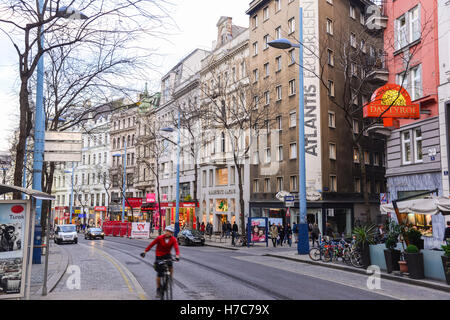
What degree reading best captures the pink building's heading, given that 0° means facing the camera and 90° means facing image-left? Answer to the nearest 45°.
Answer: approximately 45°

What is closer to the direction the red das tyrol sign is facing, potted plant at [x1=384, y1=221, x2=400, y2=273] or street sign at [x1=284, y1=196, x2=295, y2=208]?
the potted plant

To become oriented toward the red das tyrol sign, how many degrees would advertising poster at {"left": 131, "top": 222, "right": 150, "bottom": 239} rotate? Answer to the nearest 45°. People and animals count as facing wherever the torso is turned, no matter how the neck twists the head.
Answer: approximately 45° to its left

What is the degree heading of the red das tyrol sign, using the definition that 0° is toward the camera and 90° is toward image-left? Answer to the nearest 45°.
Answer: approximately 0°

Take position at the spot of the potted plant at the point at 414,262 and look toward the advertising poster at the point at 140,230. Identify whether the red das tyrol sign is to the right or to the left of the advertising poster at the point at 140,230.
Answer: right

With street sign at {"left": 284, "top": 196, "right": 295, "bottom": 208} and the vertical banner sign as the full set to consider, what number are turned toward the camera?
2

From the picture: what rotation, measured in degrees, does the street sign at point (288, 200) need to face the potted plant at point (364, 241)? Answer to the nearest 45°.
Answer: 0° — it already faces it

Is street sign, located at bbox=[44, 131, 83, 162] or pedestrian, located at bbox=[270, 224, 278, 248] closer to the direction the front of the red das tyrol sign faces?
the street sign

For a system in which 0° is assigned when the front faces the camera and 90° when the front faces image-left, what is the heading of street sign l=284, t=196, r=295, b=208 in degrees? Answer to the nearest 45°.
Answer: approximately 0°

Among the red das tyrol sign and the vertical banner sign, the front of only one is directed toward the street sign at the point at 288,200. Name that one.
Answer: the vertical banner sign

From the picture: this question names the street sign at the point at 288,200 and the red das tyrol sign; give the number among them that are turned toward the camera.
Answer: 2
